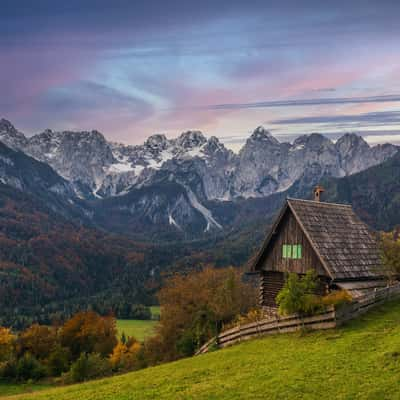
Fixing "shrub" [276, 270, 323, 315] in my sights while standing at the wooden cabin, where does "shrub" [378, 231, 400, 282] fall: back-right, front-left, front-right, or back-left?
back-left

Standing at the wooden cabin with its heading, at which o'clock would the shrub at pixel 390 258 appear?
The shrub is roughly at 6 o'clock from the wooden cabin.

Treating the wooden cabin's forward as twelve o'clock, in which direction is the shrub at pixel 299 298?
The shrub is roughly at 11 o'clock from the wooden cabin.
